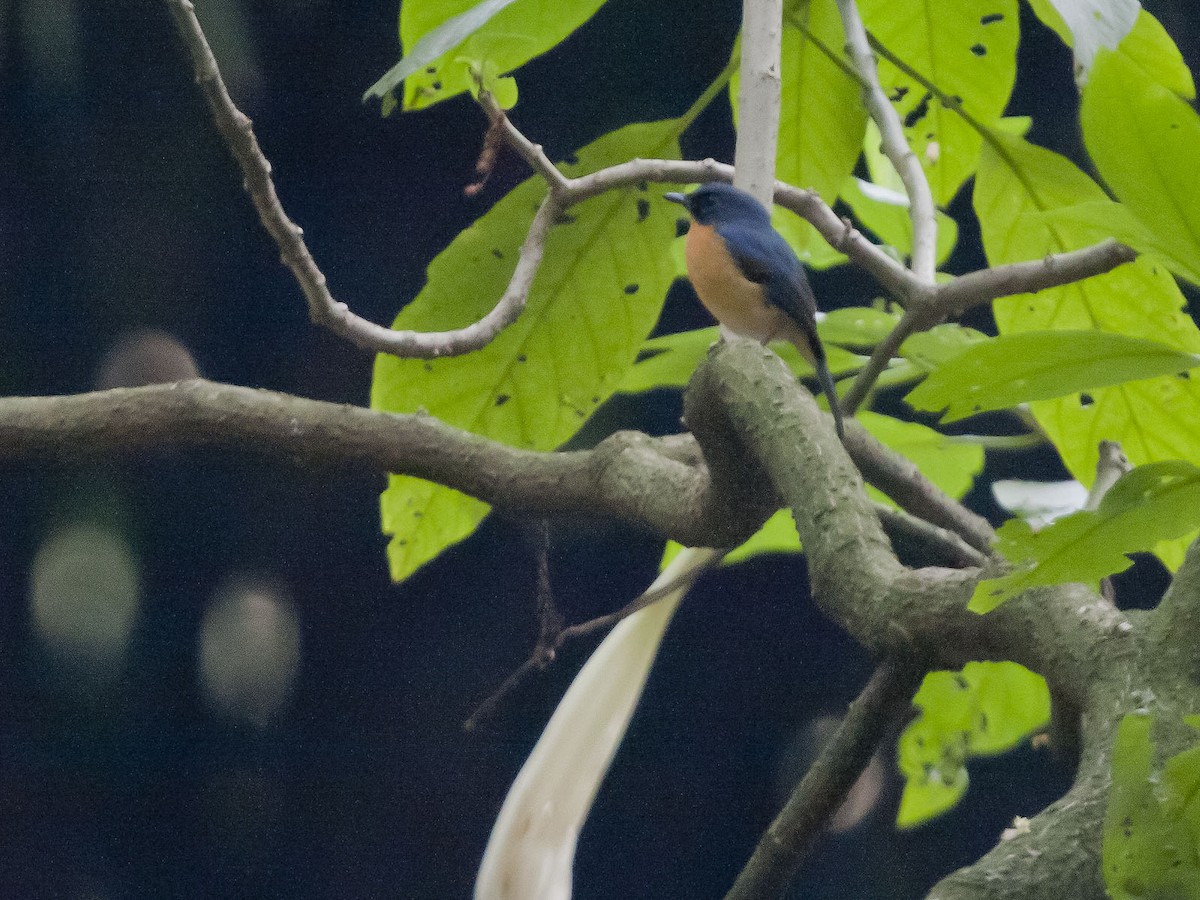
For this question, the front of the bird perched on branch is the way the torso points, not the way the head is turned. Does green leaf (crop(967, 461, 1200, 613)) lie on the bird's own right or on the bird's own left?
on the bird's own left

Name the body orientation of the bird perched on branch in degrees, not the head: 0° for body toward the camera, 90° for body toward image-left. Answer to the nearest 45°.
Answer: approximately 90°

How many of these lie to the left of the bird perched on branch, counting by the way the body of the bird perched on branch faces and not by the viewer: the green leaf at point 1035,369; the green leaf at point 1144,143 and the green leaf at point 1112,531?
3
